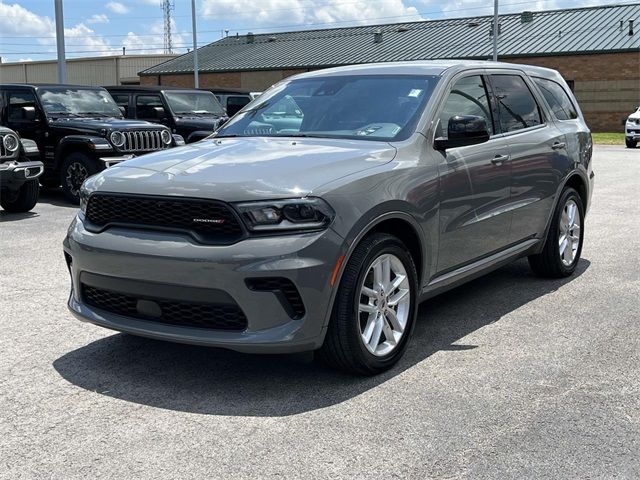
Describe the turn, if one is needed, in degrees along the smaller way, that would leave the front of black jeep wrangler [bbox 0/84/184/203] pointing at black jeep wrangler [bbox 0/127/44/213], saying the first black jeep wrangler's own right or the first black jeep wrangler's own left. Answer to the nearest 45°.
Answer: approximately 45° to the first black jeep wrangler's own right

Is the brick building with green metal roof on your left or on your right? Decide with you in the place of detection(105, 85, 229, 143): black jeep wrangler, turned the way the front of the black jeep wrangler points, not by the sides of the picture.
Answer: on your left

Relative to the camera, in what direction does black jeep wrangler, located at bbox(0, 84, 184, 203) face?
facing the viewer and to the right of the viewer

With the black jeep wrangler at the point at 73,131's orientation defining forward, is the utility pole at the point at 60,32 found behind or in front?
behind

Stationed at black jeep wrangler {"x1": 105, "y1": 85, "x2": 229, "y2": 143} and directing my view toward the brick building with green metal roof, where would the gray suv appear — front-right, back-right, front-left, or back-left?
back-right

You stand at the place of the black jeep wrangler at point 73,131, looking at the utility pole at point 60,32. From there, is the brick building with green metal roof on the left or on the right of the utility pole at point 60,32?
right

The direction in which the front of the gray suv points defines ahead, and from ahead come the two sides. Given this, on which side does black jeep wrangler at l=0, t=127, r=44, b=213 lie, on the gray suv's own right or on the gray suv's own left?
on the gray suv's own right

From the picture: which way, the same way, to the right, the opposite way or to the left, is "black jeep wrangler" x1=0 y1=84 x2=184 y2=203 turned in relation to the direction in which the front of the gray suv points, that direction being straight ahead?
to the left

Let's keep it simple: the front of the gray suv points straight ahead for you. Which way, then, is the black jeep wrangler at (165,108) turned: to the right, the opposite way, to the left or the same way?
to the left

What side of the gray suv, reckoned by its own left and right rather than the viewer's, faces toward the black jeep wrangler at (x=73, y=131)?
right

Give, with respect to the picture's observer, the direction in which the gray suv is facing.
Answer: facing the viewer and to the left of the viewer
